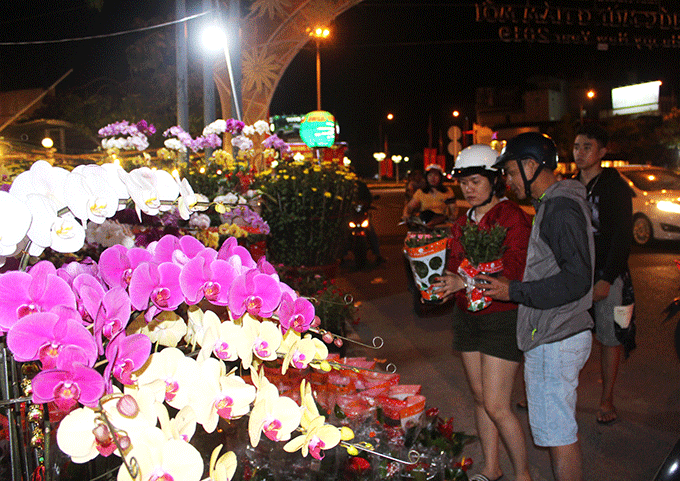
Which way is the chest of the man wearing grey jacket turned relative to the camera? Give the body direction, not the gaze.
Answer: to the viewer's left

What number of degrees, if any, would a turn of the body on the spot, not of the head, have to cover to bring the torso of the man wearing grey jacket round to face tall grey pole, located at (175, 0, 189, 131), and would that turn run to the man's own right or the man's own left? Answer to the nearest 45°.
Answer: approximately 45° to the man's own right

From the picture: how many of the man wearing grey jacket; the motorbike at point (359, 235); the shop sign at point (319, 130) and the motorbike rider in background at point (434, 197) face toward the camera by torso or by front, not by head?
3

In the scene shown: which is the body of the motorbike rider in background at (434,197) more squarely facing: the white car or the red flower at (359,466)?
the red flower

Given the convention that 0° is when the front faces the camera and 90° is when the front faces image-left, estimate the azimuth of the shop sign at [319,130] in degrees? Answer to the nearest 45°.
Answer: approximately 0°

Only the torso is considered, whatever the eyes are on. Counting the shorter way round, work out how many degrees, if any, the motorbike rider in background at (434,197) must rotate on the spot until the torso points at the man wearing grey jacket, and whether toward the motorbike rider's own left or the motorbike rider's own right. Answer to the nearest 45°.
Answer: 0° — they already face them
